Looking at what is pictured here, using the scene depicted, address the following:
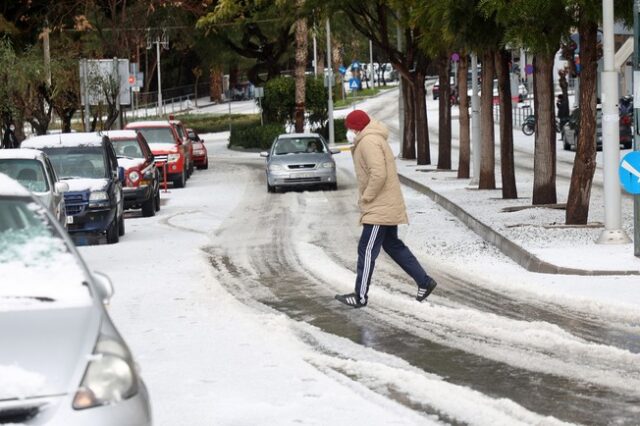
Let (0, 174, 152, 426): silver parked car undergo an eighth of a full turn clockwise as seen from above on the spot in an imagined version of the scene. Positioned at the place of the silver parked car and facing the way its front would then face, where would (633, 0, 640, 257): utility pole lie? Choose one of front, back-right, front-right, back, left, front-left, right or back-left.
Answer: back

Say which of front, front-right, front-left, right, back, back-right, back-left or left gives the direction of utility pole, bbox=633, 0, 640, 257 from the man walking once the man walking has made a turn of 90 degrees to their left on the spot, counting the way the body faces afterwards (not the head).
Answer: back-left

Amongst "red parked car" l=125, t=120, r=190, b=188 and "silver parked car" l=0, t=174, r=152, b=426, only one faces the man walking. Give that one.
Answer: the red parked car

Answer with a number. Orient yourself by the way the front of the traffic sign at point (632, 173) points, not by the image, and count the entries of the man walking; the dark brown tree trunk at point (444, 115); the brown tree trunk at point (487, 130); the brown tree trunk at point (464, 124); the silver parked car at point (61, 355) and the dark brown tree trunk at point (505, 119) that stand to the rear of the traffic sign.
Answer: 4

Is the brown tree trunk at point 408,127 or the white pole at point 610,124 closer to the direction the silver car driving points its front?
the white pole

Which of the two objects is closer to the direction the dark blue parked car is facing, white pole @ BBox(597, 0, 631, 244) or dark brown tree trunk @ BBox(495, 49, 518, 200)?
the white pole

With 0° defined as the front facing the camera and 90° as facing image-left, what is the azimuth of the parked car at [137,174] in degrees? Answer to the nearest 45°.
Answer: approximately 0°

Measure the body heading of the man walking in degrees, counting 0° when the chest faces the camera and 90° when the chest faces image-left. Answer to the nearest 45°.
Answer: approximately 90°

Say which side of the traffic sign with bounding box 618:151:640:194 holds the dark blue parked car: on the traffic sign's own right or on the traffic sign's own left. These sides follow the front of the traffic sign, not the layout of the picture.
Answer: on the traffic sign's own right
